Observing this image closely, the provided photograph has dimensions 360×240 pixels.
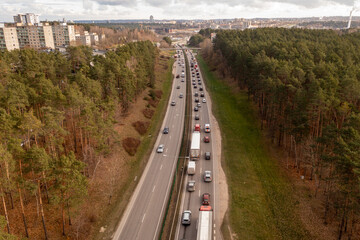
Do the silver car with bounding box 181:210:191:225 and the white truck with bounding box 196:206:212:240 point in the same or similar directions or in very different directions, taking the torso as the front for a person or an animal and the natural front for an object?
same or similar directions

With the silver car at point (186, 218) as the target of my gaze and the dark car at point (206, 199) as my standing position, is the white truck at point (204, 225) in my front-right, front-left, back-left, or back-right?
front-left

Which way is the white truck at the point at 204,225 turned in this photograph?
away from the camera

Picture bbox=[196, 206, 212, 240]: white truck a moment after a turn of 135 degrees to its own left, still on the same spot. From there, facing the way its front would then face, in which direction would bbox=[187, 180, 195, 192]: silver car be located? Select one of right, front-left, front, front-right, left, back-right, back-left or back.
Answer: back-right

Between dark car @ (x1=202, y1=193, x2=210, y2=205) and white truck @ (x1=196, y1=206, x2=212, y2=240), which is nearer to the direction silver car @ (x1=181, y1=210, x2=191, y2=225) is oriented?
the dark car

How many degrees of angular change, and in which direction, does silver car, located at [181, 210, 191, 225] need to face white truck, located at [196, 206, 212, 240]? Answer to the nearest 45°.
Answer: approximately 135° to its right

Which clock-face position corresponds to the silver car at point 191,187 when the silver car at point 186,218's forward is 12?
the silver car at point 191,187 is roughly at 12 o'clock from the silver car at point 186,218.

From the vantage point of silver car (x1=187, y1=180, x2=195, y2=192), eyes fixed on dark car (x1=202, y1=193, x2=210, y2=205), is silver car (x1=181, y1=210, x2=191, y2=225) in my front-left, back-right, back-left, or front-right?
front-right

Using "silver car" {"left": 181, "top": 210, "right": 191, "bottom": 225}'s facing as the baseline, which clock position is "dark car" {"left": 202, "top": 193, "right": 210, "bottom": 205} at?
The dark car is roughly at 1 o'clock from the silver car.

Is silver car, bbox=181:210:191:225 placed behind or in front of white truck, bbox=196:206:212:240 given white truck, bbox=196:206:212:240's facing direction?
in front

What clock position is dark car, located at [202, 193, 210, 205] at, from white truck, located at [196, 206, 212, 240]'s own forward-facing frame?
The dark car is roughly at 12 o'clock from the white truck.

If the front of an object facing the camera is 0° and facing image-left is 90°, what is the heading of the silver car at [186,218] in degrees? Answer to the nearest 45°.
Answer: approximately 180°

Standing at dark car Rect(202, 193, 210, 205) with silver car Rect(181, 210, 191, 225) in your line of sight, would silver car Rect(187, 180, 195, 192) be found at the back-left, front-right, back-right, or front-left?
back-right
